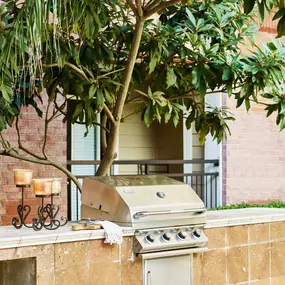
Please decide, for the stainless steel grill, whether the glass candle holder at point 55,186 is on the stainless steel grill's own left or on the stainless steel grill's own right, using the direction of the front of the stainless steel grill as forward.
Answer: on the stainless steel grill's own right

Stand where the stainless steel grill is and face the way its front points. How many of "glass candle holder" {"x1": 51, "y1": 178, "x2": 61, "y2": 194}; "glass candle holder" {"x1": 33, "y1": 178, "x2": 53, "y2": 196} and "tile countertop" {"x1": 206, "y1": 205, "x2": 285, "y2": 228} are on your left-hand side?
1

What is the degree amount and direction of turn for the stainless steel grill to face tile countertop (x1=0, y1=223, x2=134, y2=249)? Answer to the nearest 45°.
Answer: approximately 90° to its right

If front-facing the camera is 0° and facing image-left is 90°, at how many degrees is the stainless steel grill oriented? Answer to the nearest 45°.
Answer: approximately 315°

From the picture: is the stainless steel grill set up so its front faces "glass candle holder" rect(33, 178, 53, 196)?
no

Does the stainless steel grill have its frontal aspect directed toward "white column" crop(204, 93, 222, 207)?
no

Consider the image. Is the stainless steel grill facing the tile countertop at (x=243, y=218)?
no
